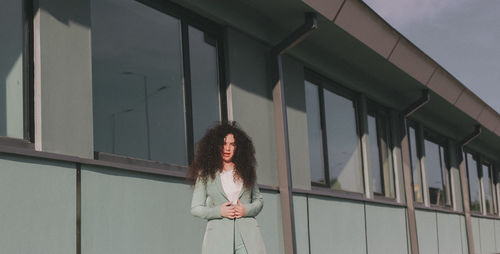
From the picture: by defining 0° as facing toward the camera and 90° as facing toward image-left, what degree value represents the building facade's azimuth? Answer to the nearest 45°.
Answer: approximately 315°
